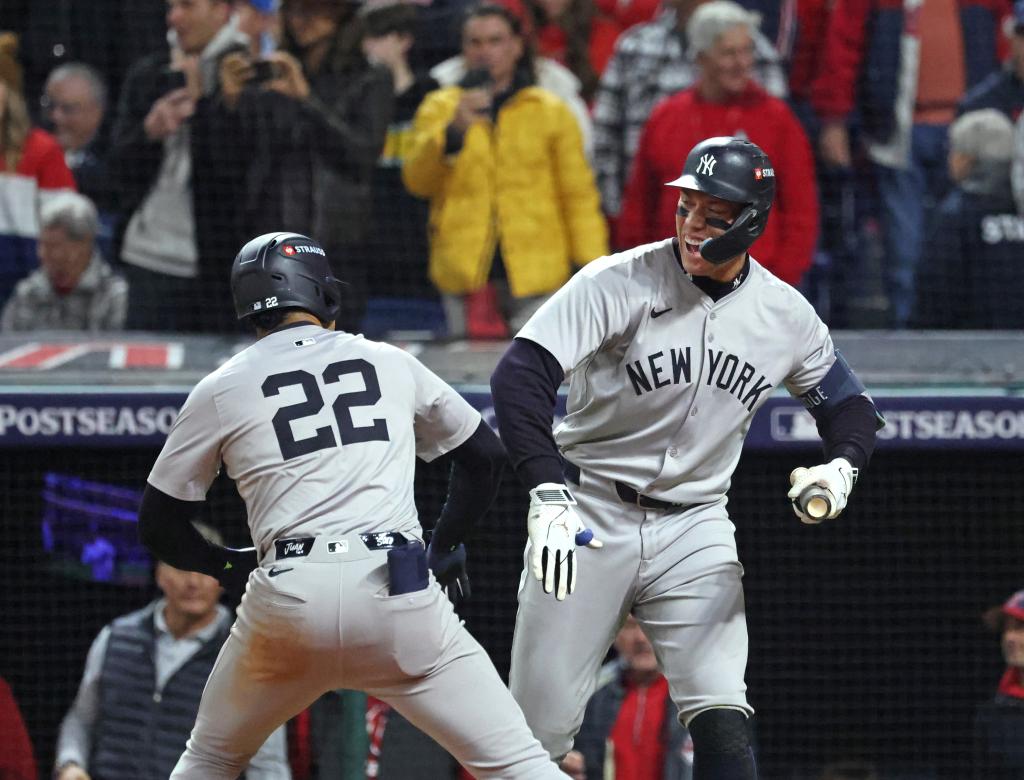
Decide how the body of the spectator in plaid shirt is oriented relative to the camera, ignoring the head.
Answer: toward the camera

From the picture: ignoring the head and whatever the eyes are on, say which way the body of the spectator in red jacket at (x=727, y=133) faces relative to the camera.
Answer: toward the camera

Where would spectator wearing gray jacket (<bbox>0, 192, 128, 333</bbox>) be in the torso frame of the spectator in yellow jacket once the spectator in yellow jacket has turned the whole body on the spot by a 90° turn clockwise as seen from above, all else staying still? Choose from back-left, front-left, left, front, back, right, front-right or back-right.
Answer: front

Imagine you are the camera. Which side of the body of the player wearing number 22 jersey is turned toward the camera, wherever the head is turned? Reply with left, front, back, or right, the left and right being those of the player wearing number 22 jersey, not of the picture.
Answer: back

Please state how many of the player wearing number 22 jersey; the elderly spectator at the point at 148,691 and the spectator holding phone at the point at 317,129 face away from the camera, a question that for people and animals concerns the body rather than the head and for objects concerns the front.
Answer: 1

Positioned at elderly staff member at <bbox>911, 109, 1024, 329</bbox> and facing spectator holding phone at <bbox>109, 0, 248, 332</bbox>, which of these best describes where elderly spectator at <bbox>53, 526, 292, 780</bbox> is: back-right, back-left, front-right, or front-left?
front-left

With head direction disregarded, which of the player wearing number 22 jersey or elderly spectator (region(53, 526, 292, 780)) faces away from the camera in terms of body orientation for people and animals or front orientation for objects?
the player wearing number 22 jersey

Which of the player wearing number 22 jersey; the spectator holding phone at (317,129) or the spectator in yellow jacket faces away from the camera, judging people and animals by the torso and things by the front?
the player wearing number 22 jersey

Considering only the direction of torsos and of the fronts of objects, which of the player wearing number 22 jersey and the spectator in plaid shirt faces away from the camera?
the player wearing number 22 jersey

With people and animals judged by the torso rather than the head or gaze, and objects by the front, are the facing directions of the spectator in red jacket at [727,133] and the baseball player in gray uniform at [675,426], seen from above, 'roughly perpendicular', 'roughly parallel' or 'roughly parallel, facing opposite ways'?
roughly parallel

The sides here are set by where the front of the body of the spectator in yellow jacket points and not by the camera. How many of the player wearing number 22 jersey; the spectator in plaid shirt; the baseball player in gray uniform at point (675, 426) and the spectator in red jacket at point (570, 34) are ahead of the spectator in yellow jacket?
2

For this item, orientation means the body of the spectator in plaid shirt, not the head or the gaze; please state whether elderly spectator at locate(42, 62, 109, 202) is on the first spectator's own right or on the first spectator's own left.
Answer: on the first spectator's own right

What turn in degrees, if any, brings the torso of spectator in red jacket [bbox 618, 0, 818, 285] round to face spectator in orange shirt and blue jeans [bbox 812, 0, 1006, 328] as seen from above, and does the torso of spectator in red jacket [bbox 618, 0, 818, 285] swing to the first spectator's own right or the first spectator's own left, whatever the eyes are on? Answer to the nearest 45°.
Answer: approximately 135° to the first spectator's own left

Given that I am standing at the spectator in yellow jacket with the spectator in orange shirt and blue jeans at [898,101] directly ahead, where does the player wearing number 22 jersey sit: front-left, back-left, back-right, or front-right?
back-right

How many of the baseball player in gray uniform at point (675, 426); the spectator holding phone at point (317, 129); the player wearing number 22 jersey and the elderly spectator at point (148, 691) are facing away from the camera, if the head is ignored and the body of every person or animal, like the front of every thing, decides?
1

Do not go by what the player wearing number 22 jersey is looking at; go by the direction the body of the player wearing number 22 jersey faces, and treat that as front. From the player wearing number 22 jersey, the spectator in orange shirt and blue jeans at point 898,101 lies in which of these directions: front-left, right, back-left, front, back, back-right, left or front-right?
front-right
